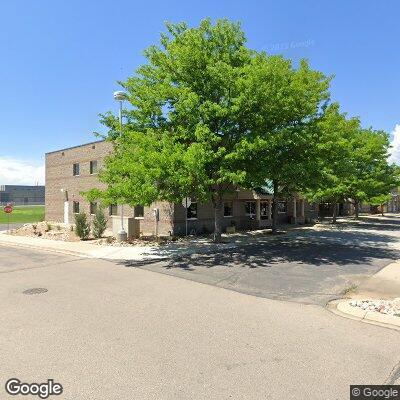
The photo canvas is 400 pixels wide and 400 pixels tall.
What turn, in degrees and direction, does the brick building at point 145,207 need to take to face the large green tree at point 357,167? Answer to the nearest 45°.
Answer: approximately 45° to its left

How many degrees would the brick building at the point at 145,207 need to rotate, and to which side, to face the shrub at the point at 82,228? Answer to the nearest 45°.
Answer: approximately 90° to its right

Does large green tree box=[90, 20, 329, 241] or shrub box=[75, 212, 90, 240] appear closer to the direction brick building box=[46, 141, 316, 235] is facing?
the large green tree

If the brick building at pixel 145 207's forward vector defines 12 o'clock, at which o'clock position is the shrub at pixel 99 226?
The shrub is roughly at 2 o'clock from the brick building.

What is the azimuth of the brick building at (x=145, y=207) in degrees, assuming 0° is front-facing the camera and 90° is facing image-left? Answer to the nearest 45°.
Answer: approximately 315°
